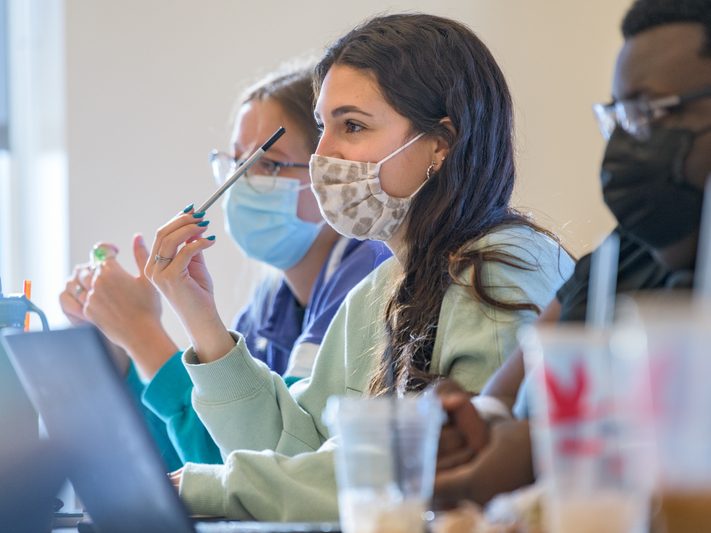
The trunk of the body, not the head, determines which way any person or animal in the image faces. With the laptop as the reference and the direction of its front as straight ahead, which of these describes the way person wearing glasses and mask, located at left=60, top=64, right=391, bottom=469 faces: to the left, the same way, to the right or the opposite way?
the opposite way

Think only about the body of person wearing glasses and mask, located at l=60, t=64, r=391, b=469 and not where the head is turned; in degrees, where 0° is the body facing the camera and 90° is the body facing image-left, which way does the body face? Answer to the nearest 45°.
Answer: approximately 45°

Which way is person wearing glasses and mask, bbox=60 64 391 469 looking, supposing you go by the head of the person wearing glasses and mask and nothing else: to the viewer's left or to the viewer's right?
to the viewer's left

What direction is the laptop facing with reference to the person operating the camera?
facing away from the viewer and to the right of the viewer

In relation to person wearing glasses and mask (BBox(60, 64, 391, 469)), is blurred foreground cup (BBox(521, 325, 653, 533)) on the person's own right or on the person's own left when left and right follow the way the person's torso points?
on the person's own left

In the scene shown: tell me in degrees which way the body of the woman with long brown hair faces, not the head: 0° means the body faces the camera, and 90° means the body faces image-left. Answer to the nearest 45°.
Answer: approximately 45°

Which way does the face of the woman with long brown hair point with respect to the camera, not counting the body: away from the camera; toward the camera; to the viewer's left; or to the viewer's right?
to the viewer's left

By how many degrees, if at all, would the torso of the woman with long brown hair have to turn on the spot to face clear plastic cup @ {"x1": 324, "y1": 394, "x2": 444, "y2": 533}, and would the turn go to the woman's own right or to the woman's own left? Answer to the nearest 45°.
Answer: approximately 45° to the woman's own left

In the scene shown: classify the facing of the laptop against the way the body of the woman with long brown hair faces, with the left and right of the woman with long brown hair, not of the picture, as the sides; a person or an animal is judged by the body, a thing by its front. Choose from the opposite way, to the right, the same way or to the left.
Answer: the opposite way
